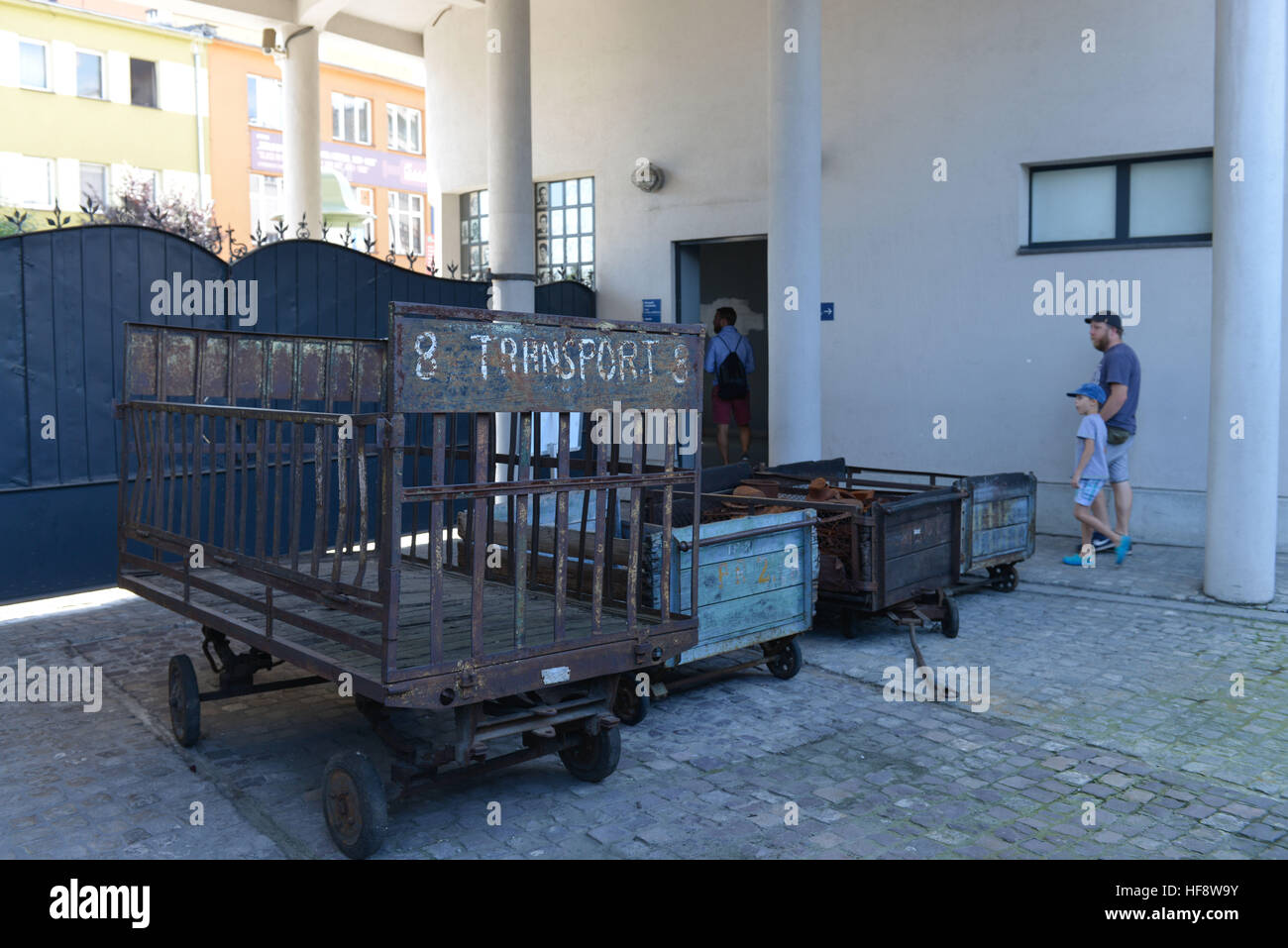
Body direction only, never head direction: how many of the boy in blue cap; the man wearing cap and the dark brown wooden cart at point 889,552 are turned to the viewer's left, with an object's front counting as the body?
2

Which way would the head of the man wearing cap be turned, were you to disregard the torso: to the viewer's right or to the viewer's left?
to the viewer's left

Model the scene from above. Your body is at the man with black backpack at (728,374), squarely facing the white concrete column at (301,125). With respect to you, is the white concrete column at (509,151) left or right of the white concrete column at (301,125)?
left

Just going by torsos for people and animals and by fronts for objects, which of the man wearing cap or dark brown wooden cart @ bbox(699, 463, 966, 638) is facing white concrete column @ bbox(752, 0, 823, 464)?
the man wearing cap

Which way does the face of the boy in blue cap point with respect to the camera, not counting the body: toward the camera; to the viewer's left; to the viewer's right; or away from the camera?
to the viewer's left

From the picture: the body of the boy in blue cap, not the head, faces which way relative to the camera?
to the viewer's left

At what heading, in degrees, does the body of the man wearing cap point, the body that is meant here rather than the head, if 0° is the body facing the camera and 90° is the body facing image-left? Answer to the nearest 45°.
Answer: approximately 90°

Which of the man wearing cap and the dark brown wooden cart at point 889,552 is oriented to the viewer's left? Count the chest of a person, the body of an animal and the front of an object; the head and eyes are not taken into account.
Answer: the man wearing cap

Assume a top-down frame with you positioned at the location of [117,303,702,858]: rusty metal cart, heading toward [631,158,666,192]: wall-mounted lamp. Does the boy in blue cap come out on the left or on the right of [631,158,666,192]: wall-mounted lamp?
right

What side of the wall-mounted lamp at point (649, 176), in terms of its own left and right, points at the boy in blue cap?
left

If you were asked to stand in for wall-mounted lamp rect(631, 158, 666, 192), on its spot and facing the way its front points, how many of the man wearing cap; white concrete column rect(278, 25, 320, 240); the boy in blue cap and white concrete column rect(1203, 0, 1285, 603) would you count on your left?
3

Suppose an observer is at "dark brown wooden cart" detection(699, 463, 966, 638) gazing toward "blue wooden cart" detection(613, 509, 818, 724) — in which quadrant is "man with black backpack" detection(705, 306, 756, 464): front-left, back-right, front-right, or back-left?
back-right
